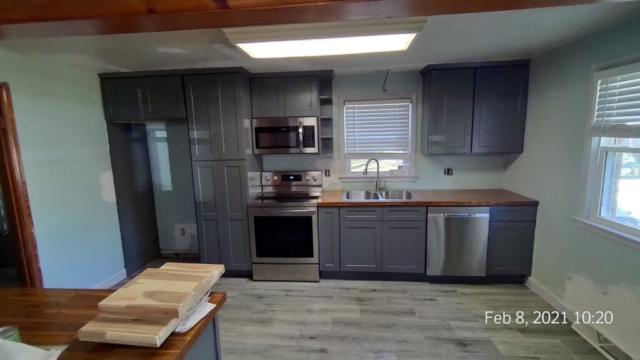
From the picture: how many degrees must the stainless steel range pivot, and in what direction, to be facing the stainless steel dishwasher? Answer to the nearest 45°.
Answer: approximately 90° to its left

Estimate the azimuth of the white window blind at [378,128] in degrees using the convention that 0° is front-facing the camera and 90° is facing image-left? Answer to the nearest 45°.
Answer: approximately 0°

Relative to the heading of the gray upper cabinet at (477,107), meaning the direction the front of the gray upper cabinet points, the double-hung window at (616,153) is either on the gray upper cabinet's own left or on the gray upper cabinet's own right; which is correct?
on the gray upper cabinet's own left

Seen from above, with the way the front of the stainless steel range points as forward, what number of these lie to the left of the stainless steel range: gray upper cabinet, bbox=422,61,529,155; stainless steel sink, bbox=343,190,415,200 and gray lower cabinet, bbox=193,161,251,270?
2
